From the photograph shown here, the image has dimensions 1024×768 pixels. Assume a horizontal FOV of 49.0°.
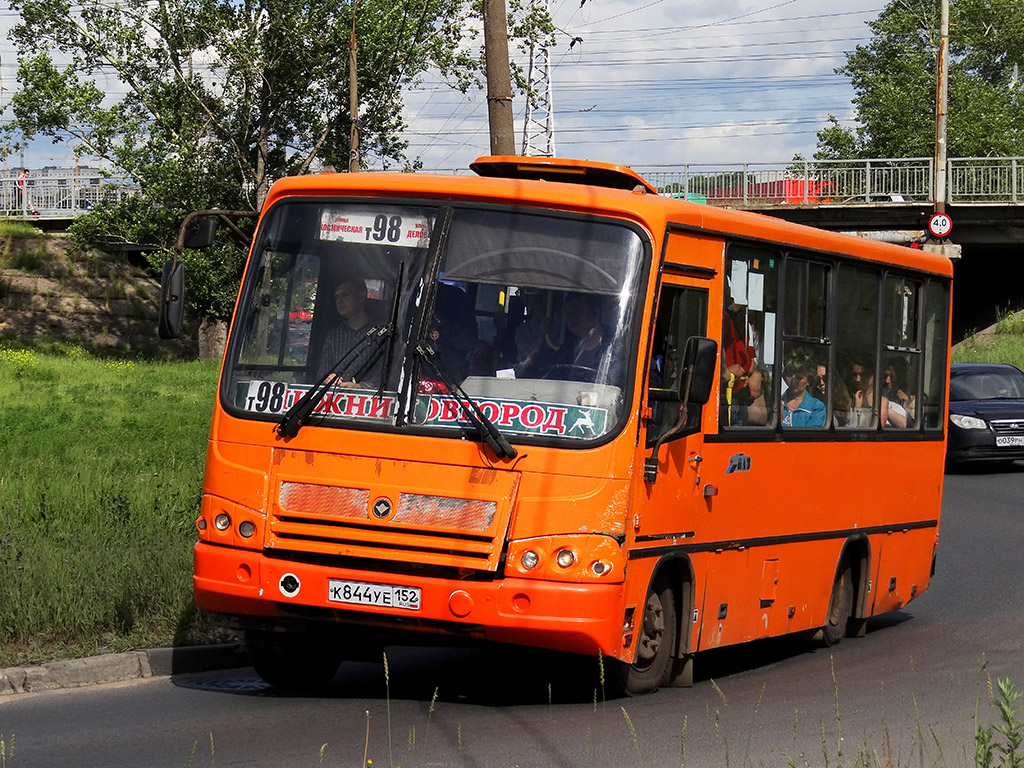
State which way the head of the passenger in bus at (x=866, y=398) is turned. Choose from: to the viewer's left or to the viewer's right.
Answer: to the viewer's left

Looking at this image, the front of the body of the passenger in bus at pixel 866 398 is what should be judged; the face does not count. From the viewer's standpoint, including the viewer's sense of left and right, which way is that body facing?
facing the viewer and to the left of the viewer

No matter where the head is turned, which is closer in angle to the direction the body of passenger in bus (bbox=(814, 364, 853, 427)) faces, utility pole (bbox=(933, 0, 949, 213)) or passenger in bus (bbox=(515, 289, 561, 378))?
the passenger in bus

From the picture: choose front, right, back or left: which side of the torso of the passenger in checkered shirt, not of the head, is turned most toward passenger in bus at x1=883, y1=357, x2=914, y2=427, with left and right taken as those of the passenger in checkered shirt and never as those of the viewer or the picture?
back

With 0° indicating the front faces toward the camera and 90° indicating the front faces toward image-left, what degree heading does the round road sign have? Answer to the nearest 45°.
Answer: approximately 0°

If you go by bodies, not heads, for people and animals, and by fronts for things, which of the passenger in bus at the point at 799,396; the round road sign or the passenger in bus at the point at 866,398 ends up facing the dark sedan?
the round road sign

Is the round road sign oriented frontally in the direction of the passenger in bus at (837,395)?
yes

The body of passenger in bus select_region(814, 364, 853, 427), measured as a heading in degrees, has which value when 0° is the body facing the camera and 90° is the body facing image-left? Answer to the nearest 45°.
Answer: approximately 45°

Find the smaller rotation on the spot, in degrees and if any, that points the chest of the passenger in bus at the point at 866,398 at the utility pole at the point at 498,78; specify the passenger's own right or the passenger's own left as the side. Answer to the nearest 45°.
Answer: approximately 90° to the passenger's own right

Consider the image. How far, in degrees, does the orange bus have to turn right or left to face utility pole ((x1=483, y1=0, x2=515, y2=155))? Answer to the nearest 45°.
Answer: approximately 135° to its right

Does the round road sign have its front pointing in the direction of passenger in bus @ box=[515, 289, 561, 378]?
yes

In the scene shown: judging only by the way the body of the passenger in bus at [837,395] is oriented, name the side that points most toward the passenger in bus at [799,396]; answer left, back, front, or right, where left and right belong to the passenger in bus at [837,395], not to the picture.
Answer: front

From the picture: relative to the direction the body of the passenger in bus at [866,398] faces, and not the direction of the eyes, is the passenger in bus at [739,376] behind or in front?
in front

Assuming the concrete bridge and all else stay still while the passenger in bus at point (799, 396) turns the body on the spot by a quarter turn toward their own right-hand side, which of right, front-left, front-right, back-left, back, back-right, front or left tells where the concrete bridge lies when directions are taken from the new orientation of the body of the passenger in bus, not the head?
front-right
